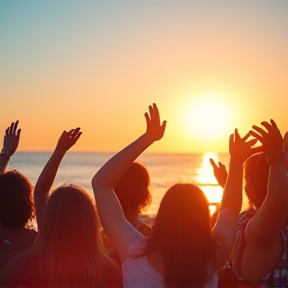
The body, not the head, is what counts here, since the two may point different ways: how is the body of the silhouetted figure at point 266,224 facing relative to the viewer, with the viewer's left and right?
facing away from the viewer and to the left of the viewer

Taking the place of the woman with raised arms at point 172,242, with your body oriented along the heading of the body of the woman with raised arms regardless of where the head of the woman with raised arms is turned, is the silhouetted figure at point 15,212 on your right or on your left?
on your left

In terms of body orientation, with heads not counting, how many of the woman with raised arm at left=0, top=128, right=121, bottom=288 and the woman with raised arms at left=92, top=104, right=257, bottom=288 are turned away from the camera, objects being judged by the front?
2

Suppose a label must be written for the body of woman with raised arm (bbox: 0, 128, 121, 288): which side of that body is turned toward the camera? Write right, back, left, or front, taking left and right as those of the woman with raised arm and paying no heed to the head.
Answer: back

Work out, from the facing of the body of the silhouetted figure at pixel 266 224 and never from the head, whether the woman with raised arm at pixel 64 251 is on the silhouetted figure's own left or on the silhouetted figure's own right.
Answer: on the silhouetted figure's own left

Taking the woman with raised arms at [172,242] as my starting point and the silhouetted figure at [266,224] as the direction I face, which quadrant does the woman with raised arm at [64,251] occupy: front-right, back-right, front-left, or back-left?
back-left

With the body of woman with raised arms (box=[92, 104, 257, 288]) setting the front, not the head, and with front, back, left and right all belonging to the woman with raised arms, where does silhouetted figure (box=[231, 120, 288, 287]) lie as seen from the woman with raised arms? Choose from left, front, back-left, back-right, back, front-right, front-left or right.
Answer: front-right

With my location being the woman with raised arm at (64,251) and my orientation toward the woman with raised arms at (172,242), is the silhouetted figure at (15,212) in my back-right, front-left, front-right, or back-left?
back-left

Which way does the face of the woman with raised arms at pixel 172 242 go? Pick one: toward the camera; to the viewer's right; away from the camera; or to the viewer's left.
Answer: away from the camera

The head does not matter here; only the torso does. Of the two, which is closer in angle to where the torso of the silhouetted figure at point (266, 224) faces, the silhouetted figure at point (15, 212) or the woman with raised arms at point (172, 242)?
the silhouetted figure

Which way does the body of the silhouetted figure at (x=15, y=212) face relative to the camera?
away from the camera

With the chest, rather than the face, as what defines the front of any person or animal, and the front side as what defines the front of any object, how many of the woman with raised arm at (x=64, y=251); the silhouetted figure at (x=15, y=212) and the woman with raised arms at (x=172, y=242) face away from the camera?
3

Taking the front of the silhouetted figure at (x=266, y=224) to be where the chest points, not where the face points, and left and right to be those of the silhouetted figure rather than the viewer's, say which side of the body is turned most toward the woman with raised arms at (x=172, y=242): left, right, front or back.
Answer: left

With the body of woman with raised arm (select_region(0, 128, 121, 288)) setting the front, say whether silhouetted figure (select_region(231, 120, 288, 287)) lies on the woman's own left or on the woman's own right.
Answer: on the woman's own right

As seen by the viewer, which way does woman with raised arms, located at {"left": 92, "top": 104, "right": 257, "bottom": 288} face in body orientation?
away from the camera
